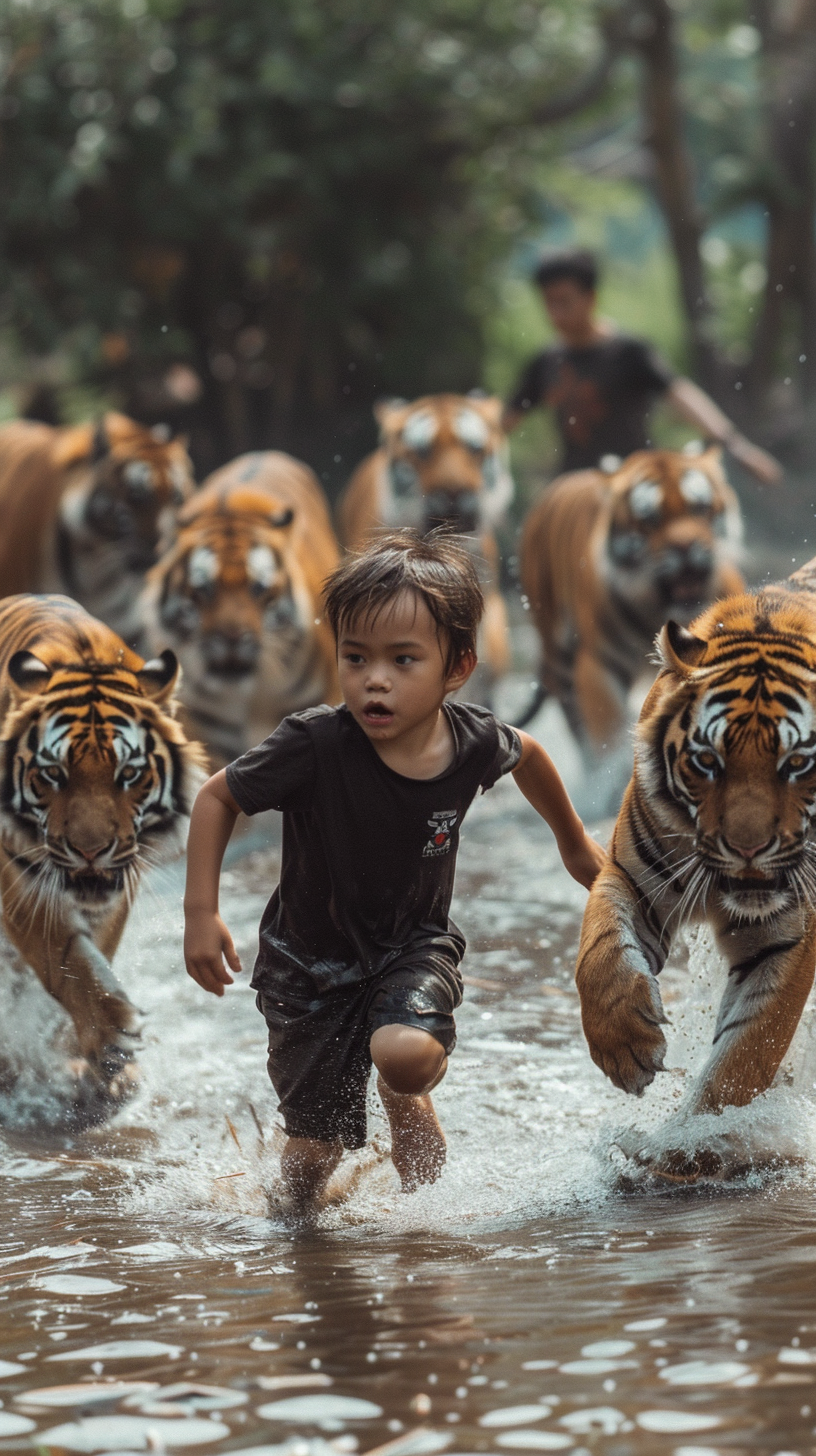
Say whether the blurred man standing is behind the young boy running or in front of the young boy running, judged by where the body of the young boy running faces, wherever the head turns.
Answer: behind

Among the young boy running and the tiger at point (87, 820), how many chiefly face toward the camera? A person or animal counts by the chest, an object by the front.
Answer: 2

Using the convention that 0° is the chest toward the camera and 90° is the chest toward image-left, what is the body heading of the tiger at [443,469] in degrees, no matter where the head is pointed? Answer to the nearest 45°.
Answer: approximately 0°

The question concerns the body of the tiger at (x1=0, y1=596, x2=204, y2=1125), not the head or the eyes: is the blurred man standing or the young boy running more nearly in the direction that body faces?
the young boy running

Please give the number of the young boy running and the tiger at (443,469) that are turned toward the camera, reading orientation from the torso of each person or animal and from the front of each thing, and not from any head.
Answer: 2

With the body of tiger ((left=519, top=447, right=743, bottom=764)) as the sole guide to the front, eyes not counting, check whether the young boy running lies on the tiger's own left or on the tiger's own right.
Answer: on the tiger's own right

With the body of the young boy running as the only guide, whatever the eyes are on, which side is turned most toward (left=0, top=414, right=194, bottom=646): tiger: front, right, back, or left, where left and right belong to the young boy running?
back

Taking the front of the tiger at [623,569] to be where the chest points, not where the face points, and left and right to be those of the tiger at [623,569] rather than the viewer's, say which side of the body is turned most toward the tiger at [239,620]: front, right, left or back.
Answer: right
